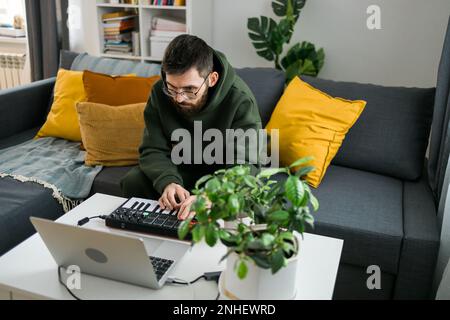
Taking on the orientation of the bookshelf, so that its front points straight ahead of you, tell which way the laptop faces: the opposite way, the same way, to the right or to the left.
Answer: the opposite way

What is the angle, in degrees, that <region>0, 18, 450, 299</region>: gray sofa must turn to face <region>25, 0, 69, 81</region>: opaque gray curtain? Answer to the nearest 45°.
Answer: approximately 135° to its right

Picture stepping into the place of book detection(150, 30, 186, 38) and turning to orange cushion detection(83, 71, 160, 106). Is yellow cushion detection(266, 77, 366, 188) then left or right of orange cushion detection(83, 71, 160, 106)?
left

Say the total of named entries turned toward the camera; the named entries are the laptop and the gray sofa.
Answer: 1

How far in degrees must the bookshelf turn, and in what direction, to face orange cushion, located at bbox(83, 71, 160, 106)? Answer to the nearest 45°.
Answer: approximately 45° to its left

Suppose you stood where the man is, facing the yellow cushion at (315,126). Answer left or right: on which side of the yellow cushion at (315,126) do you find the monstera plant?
left

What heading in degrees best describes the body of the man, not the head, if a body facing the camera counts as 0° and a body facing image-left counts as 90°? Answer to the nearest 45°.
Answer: approximately 45°

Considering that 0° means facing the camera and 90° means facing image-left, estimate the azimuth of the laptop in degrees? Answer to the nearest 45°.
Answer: approximately 225°

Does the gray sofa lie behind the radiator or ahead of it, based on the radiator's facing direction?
ahead

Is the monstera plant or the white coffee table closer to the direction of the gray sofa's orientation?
the white coffee table
